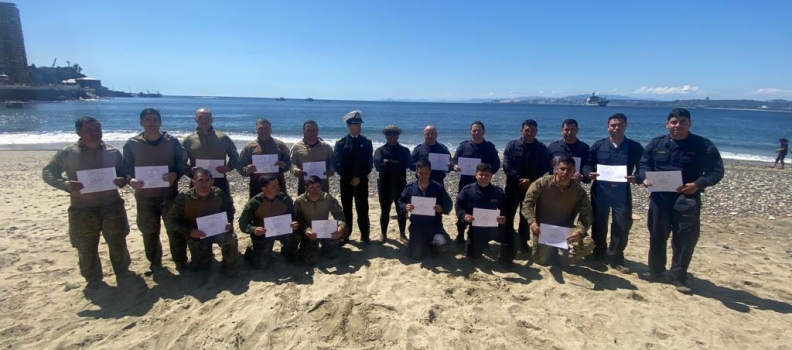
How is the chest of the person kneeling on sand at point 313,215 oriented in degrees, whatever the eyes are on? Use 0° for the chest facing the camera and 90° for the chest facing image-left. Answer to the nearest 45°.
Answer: approximately 0°

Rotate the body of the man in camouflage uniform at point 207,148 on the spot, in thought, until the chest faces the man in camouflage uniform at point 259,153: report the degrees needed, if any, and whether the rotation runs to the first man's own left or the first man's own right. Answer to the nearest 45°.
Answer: approximately 90° to the first man's own left

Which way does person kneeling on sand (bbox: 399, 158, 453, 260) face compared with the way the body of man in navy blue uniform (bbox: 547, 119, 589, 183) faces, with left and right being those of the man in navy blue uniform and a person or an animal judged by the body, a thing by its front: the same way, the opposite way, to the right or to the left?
the same way

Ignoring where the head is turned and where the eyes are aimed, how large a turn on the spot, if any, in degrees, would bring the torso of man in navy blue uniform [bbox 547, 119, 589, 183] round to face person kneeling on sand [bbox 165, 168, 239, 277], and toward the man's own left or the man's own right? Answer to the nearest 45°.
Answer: approximately 45° to the man's own right

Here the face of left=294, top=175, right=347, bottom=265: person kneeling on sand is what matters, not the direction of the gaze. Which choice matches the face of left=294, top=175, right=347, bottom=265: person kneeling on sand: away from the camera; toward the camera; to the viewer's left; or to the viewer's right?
toward the camera

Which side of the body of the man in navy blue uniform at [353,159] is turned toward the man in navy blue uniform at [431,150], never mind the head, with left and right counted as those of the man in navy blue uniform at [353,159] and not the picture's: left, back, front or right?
left

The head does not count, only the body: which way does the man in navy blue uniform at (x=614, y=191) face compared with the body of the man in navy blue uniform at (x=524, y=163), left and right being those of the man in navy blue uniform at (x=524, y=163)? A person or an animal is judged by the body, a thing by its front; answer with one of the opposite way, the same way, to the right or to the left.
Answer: the same way

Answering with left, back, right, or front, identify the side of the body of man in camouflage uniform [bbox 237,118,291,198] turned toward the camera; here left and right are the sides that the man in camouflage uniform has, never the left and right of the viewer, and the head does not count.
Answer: front

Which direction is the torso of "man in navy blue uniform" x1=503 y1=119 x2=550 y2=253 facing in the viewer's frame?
toward the camera

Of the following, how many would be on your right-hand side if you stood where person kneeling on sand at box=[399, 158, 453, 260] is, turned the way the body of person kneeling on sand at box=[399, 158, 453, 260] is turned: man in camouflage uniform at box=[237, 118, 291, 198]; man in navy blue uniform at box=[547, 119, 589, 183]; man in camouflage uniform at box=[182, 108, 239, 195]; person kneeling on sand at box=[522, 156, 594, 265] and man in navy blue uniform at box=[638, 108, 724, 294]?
2

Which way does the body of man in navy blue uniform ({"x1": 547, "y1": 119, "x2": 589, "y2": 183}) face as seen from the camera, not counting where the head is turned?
toward the camera

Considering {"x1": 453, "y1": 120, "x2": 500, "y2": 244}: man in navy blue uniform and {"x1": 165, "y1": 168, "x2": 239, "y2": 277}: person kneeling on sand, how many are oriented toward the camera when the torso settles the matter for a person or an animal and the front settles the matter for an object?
2

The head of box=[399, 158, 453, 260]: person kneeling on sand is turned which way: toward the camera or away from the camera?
toward the camera

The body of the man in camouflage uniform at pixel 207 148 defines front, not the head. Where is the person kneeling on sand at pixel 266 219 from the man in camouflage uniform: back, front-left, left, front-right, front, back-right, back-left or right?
front-left
